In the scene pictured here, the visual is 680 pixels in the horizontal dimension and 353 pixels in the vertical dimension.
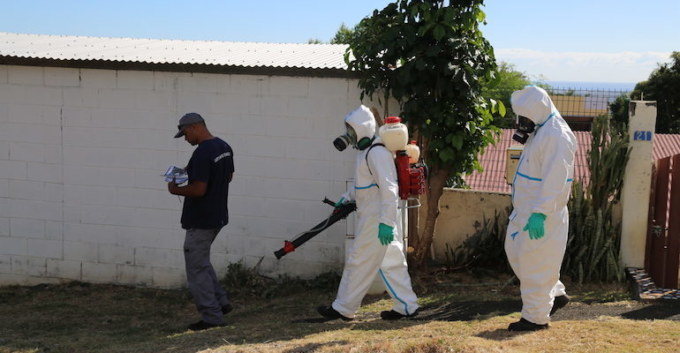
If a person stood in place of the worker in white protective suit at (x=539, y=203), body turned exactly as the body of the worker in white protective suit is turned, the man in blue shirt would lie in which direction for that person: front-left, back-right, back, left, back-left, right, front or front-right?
front

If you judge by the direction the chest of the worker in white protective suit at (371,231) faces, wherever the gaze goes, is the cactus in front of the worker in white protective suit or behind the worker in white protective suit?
behind

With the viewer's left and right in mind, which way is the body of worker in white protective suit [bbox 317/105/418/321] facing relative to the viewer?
facing to the left of the viewer

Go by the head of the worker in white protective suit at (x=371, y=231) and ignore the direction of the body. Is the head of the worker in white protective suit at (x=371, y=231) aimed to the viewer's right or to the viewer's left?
to the viewer's left

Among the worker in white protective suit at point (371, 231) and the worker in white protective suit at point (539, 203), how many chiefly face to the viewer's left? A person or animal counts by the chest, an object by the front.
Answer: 2

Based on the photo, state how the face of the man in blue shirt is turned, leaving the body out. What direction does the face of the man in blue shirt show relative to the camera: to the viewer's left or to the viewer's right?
to the viewer's left

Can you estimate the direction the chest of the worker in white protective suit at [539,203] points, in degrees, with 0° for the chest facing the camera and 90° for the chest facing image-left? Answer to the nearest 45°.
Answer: approximately 90°

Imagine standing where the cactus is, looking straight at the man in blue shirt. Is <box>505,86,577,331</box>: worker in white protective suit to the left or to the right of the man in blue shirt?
left

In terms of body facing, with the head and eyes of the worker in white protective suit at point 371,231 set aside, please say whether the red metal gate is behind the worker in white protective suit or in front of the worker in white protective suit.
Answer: behind

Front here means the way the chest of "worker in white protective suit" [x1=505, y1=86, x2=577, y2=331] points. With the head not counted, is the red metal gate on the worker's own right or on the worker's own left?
on the worker's own right

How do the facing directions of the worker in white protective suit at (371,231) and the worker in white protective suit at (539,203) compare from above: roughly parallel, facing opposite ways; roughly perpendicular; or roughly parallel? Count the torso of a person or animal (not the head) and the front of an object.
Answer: roughly parallel

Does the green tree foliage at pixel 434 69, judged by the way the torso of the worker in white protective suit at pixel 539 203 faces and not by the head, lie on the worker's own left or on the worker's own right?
on the worker's own right
